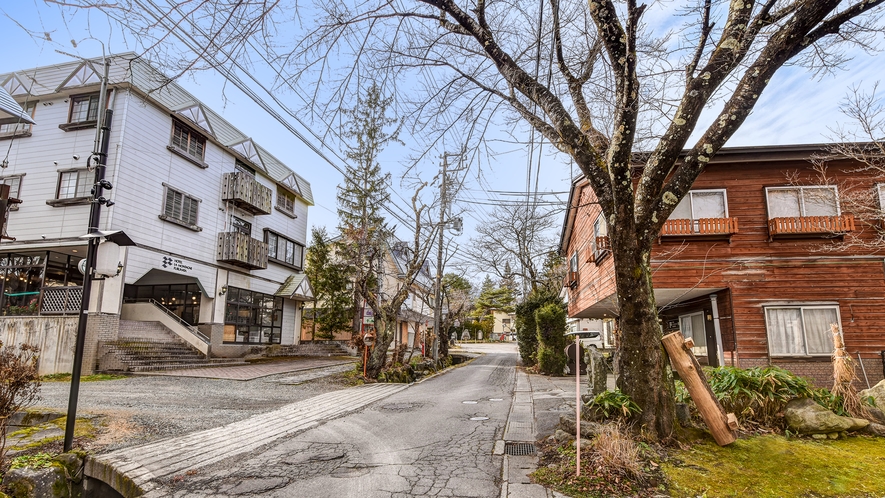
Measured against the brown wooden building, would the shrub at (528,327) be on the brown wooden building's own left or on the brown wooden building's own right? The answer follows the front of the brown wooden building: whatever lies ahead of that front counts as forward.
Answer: on the brown wooden building's own right

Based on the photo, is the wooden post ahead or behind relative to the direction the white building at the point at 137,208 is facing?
ahead

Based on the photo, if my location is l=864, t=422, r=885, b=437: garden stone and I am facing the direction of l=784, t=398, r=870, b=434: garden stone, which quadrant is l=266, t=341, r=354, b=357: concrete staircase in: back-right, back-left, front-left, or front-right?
front-right

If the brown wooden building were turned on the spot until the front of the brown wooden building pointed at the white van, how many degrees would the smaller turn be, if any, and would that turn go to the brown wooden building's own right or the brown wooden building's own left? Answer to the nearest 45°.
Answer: approximately 45° to the brown wooden building's own right

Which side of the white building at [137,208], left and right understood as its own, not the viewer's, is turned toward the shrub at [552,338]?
front

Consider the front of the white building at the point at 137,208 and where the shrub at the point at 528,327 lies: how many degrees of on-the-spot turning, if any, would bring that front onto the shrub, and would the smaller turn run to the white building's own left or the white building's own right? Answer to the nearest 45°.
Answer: approximately 45° to the white building's own left

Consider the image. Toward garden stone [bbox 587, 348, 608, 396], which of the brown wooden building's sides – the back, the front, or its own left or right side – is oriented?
front

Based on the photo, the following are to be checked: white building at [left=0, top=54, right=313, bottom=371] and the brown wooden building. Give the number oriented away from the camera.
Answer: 0

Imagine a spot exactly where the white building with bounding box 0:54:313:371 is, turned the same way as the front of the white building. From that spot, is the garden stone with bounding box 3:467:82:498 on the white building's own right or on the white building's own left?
on the white building's own right

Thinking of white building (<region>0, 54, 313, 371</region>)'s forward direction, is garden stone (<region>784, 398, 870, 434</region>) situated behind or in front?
in front

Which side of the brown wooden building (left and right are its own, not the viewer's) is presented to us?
front

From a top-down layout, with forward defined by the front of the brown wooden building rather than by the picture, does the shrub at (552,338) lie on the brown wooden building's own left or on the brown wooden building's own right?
on the brown wooden building's own right

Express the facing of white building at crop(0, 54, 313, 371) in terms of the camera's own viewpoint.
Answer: facing the viewer and to the right of the viewer

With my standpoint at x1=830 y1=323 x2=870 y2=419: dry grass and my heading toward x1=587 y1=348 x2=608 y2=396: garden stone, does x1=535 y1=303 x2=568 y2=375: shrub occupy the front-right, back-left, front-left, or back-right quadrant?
front-right
